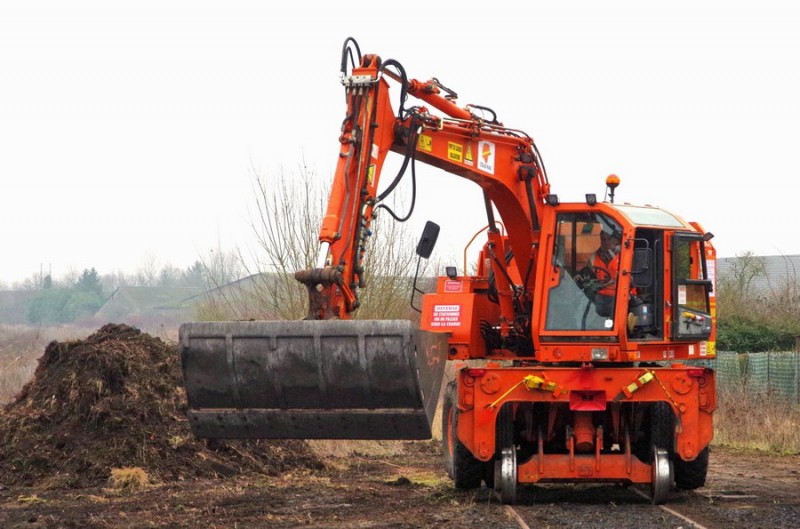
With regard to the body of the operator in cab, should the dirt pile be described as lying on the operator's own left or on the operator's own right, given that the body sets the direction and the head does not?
on the operator's own right

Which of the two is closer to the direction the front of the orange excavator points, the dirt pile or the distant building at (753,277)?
the dirt pile

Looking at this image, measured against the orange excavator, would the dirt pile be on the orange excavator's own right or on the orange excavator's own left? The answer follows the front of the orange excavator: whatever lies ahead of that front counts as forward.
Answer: on the orange excavator's own right

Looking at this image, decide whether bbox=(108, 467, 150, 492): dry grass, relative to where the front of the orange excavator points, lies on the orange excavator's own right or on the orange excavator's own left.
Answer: on the orange excavator's own right

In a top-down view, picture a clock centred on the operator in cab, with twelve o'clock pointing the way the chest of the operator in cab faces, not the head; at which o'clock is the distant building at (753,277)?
The distant building is roughly at 5 o'clock from the operator in cab.

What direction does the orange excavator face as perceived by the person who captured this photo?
facing the viewer and to the left of the viewer
